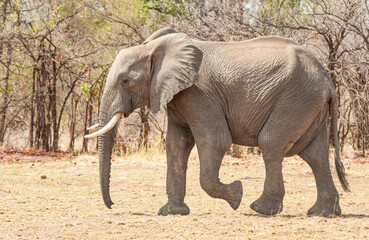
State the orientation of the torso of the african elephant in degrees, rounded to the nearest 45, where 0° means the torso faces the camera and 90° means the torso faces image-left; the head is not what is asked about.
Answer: approximately 90°
